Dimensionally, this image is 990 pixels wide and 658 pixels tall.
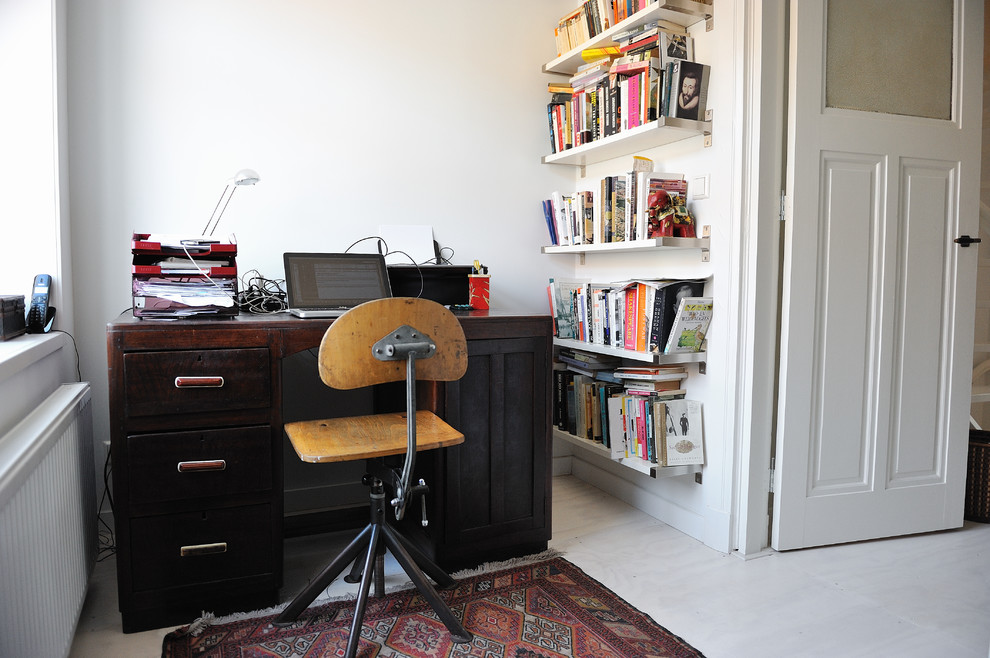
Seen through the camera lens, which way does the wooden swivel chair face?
facing away from the viewer and to the left of the viewer

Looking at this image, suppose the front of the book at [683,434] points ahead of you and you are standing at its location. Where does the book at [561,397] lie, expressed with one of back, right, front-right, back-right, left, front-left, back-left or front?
back-right

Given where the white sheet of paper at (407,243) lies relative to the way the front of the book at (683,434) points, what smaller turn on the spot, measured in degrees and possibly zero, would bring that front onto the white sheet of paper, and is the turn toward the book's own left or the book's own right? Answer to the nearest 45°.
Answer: approximately 90° to the book's own right

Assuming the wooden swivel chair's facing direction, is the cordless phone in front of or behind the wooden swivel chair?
in front

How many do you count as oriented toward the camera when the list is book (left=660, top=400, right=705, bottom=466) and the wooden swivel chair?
1

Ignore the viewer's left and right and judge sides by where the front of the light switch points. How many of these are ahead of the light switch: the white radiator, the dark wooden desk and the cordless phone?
3

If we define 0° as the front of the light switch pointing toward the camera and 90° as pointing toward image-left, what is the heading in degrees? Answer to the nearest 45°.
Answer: approximately 45°

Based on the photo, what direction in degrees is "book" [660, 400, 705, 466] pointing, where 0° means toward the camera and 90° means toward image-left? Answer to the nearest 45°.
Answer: approximately 0°

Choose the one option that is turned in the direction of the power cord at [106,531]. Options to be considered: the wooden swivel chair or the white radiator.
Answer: the wooden swivel chair

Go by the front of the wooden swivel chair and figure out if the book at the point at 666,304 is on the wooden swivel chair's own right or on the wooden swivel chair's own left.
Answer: on the wooden swivel chair's own right
